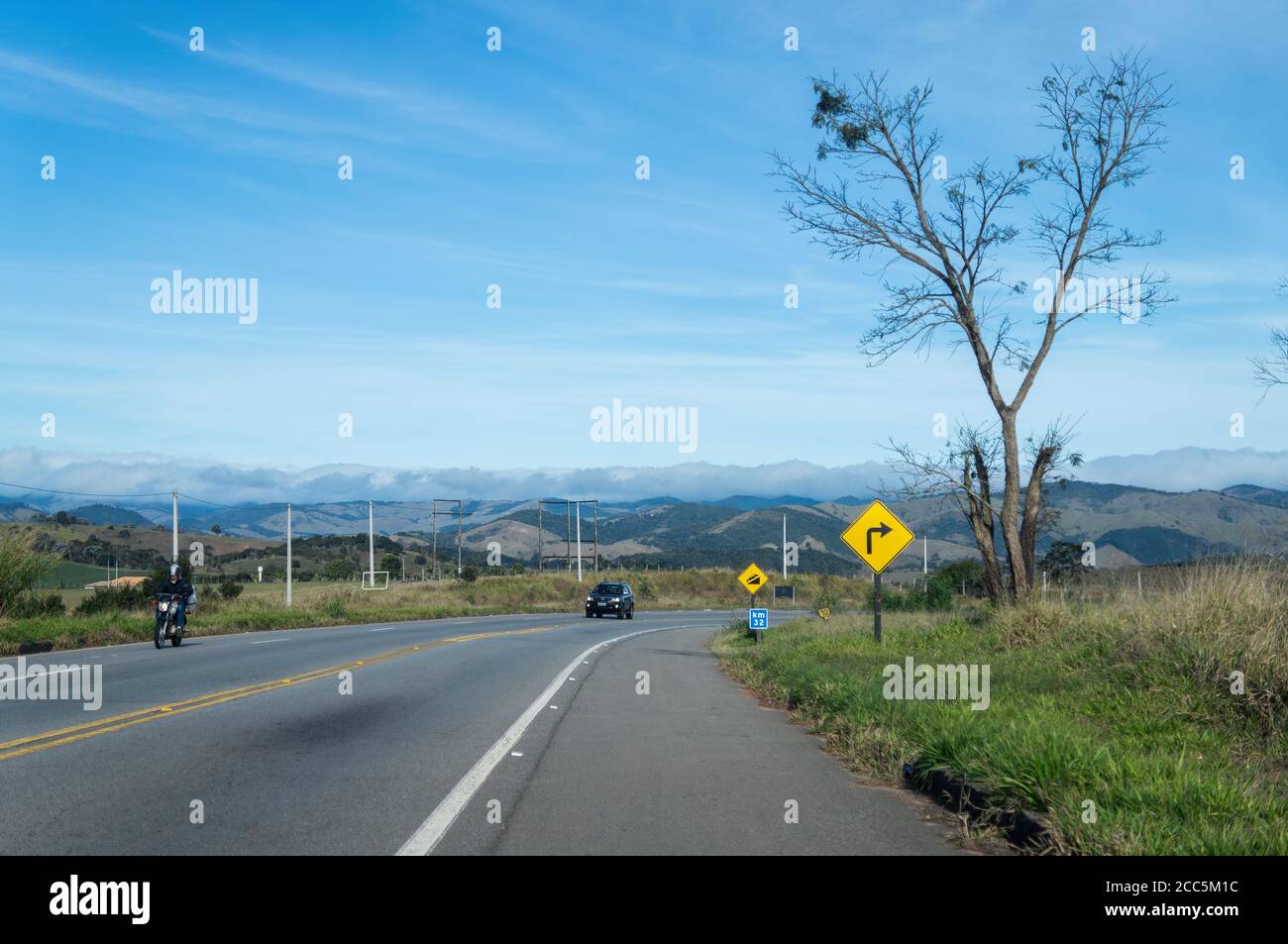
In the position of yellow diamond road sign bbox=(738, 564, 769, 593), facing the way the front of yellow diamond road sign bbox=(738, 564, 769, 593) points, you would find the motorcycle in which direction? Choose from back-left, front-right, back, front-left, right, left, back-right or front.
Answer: front-right

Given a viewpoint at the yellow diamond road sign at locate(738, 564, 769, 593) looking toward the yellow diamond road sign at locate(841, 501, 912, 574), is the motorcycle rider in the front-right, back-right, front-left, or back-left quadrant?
front-right

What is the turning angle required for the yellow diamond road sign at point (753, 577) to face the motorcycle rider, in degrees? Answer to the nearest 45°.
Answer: approximately 45° to its right

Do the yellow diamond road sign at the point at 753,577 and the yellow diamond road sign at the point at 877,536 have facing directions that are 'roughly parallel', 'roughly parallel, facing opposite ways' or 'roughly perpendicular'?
roughly parallel

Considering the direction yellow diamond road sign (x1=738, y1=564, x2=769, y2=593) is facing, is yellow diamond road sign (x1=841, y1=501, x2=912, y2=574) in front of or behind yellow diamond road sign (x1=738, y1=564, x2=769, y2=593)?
in front

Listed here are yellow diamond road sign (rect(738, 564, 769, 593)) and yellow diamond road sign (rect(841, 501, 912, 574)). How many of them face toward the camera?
2

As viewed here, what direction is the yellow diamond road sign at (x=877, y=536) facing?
toward the camera

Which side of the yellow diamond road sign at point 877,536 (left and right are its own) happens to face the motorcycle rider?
right

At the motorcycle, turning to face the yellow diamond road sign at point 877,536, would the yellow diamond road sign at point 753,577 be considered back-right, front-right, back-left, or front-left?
front-left

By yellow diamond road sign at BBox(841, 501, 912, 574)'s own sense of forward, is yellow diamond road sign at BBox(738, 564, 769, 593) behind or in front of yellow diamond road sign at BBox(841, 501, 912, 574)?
behind
